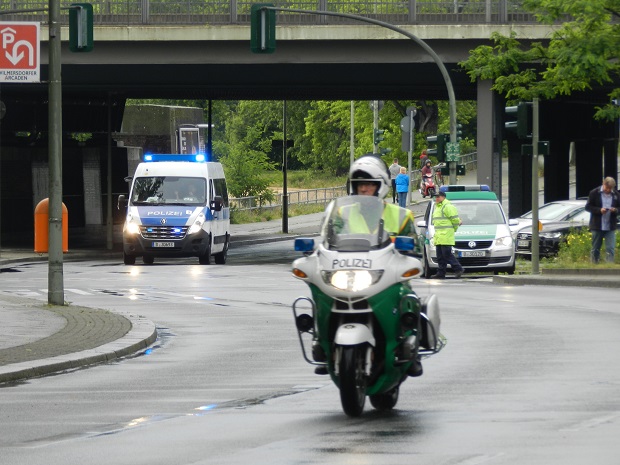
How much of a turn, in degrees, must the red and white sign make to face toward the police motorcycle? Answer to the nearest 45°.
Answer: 0° — it already faces it

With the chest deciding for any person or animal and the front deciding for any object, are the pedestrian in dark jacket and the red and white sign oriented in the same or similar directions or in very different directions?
same or similar directions

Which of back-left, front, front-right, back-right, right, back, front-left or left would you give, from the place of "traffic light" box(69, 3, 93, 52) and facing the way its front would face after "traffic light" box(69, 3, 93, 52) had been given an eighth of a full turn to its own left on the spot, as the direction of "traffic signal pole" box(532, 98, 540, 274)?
back-right

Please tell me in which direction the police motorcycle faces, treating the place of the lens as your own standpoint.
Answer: facing the viewer

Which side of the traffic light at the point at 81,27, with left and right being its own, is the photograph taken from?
back

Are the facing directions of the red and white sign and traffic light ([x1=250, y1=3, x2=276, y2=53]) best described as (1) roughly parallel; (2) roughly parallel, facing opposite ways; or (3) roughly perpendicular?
roughly parallel, facing opposite ways

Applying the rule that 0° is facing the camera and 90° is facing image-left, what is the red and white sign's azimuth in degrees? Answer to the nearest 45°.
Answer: approximately 0°

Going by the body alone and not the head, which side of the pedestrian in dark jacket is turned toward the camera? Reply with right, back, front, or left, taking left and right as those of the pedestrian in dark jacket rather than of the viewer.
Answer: front

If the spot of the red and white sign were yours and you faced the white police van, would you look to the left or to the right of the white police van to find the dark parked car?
right

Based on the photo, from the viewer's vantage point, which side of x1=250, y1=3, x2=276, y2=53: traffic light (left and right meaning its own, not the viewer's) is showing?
back

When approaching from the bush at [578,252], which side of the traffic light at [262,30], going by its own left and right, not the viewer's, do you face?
right

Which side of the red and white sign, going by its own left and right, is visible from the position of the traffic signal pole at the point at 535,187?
left
